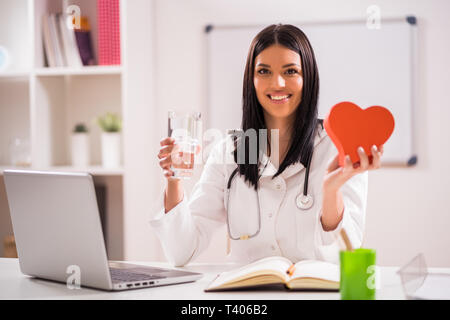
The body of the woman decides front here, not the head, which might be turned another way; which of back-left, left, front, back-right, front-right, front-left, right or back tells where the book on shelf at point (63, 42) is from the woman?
back-right

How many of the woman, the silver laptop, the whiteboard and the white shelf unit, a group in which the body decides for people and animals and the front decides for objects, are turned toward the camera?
3

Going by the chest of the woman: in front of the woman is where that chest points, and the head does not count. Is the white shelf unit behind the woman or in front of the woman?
behind

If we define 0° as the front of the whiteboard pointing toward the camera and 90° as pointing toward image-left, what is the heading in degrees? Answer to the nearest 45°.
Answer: approximately 0°

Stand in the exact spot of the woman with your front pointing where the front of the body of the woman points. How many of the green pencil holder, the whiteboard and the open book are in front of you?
2

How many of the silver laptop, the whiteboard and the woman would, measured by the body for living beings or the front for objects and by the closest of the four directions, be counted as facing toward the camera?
2

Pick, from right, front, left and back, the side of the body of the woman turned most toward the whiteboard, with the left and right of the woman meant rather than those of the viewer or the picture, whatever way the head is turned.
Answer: back

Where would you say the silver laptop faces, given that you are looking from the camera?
facing away from the viewer and to the right of the viewer
